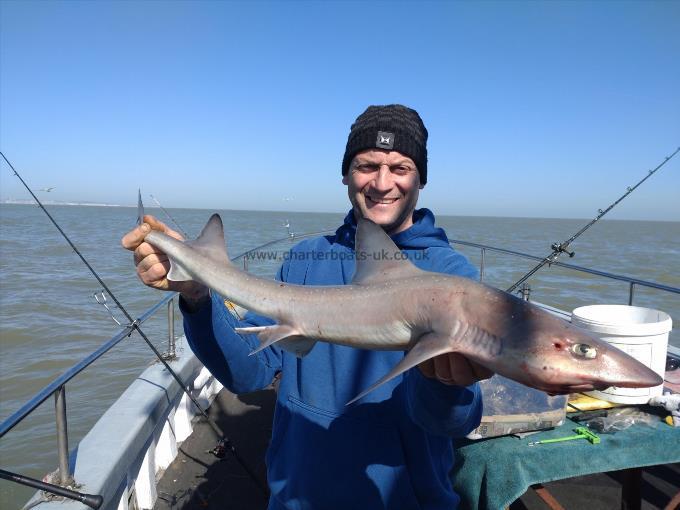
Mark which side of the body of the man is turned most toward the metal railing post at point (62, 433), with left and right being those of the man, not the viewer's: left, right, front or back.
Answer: right

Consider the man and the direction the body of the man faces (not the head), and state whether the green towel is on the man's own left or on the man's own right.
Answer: on the man's own left

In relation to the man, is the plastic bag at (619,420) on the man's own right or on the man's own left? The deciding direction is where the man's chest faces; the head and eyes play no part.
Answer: on the man's own left

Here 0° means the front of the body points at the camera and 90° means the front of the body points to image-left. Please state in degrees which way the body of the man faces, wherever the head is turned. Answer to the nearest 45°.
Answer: approximately 0°

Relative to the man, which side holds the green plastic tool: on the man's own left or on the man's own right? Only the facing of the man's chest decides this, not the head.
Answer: on the man's own left

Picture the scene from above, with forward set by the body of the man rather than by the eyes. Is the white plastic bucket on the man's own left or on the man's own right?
on the man's own left
